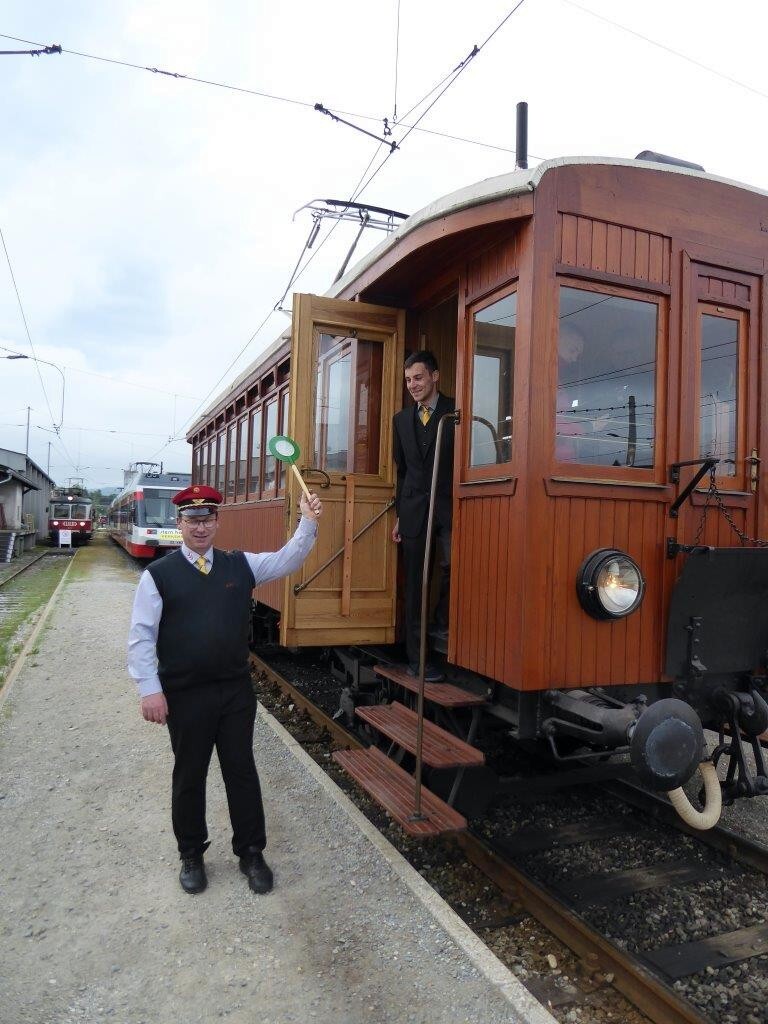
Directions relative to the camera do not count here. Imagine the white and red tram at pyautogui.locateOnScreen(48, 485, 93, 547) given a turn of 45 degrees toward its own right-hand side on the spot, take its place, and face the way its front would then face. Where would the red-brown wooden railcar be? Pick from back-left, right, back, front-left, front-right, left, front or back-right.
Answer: front-left

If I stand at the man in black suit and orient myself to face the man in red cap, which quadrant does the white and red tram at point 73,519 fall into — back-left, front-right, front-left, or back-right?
back-right

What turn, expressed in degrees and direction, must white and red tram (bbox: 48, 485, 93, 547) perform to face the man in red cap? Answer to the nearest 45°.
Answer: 0° — it already faces them

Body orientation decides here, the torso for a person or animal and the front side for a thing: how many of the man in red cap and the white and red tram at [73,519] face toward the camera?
2

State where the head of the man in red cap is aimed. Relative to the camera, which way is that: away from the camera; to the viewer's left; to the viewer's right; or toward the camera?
toward the camera

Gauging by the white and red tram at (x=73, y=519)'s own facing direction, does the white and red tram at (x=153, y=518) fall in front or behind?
in front

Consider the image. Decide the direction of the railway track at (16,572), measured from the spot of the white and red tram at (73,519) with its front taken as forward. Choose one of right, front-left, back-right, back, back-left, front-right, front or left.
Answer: front

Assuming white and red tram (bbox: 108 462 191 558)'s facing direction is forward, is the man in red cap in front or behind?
in front

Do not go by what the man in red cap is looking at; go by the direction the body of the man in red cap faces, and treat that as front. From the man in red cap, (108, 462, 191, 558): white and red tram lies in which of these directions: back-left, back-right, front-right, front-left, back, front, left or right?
back

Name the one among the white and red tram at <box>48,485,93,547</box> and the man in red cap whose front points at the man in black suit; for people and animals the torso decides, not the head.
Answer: the white and red tram

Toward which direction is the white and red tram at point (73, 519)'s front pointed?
toward the camera

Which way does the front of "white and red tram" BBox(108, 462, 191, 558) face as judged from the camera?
facing the viewer and to the right of the viewer

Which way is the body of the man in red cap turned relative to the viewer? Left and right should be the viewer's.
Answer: facing the viewer

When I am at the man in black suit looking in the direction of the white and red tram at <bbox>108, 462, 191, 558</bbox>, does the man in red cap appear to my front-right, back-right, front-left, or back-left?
back-left

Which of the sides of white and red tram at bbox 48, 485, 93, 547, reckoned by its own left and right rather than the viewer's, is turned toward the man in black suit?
front
